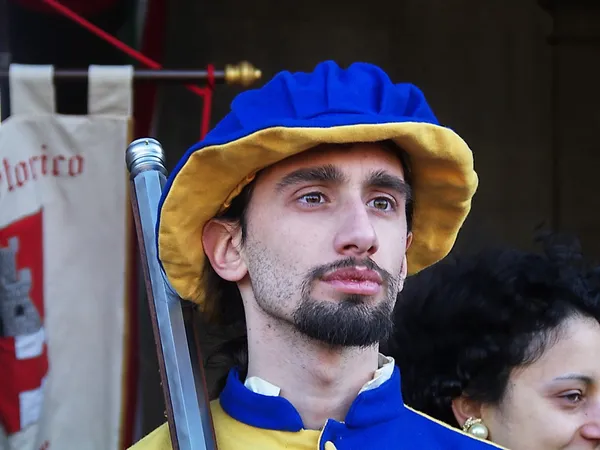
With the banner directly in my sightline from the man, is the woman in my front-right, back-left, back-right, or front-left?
back-right

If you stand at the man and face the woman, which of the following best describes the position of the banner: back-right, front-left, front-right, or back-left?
back-left

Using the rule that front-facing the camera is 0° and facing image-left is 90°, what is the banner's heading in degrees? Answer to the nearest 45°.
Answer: approximately 0°

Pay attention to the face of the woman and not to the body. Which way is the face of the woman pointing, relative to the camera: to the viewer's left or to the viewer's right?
to the viewer's right

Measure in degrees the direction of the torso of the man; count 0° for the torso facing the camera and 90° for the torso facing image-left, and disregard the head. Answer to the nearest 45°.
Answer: approximately 315°

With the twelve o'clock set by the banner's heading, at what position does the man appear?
The man is roughly at 11 o'clock from the banner.

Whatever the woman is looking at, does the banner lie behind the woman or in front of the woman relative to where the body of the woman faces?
behind
